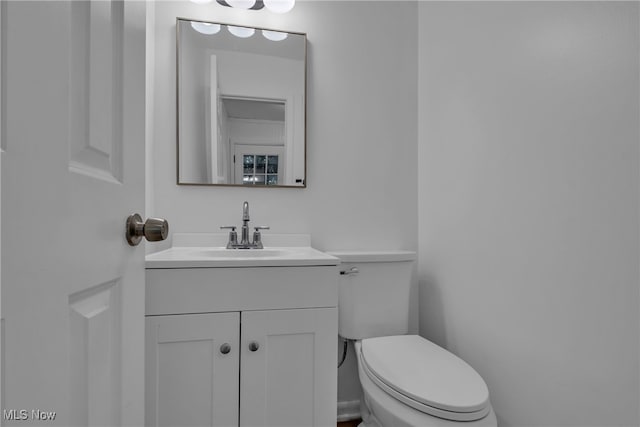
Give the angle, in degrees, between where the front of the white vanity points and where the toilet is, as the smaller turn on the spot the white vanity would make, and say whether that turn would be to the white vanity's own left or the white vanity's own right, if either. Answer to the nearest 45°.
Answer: approximately 90° to the white vanity's own left

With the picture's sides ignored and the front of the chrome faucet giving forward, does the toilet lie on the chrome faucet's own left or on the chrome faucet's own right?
on the chrome faucet's own left

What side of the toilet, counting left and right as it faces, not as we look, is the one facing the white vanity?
right

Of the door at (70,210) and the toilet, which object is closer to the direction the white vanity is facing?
the door

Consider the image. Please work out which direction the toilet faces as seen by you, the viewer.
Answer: facing the viewer and to the right of the viewer

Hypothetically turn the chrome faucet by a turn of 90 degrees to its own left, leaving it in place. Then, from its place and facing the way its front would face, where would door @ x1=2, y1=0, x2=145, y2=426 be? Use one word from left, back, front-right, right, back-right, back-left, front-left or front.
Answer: right

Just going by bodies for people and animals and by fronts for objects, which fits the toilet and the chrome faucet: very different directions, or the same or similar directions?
same or similar directions

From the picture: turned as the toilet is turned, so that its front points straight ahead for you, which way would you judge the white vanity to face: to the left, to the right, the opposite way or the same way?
the same way

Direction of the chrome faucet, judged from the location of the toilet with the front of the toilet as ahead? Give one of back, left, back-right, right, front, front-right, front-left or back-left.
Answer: back-right

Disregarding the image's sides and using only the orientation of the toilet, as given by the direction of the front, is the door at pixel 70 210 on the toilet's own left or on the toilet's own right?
on the toilet's own right

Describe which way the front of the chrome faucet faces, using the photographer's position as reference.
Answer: facing the viewer

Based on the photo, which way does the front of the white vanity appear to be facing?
toward the camera
